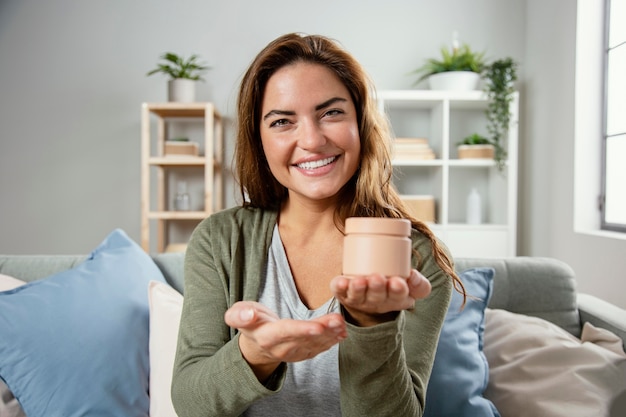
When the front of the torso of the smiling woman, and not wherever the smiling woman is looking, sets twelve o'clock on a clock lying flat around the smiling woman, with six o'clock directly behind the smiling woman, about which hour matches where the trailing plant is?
The trailing plant is roughly at 7 o'clock from the smiling woman.

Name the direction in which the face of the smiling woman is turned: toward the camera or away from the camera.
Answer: toward the camera

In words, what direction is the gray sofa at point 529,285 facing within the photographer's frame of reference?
facing the viewer

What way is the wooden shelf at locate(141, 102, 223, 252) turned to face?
toward the camera

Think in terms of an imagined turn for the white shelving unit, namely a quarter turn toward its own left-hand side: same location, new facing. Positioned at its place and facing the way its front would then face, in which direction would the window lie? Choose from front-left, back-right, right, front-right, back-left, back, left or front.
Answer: front-right

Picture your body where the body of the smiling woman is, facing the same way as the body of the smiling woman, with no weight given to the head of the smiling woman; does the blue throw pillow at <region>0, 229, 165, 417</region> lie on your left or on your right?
on your right

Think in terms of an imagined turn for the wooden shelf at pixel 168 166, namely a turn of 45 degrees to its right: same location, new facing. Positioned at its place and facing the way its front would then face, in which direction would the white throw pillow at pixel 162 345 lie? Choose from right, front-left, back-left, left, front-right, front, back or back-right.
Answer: front-left

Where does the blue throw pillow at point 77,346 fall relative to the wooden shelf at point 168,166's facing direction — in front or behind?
in front

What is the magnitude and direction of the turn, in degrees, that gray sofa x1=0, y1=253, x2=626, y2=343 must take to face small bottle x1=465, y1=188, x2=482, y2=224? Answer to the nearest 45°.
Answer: approximately 180°

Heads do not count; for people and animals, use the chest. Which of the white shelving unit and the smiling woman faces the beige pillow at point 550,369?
the white shelving unit

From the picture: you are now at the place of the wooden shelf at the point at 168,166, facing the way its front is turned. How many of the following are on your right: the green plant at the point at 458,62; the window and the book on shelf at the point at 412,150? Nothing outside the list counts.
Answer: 0

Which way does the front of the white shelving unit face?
toward the camera

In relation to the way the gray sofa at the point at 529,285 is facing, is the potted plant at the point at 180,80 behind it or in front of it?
behind

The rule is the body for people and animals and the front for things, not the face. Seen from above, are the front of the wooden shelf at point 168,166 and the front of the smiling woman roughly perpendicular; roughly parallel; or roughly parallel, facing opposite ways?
roughly parallel

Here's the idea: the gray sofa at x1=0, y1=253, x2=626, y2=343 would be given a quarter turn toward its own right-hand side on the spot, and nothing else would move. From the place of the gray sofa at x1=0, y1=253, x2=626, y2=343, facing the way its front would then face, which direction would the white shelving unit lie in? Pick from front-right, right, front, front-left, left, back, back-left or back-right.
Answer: right

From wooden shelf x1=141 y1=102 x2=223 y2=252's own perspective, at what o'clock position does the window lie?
The window is roughly at 10 o'clock from the wooden shelf.

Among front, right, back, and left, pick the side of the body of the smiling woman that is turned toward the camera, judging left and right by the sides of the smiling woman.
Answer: front
